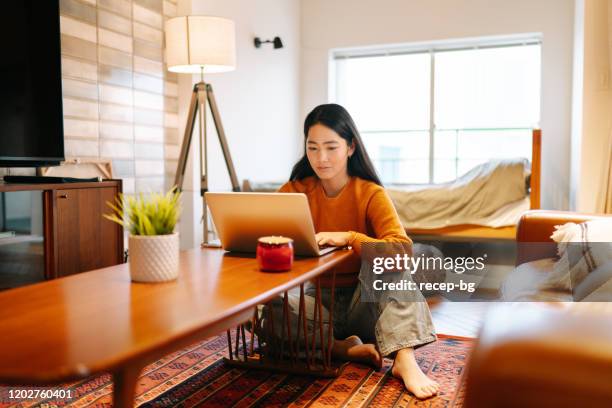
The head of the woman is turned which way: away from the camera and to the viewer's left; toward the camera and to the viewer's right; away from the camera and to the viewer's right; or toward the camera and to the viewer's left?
toward the camera and to the viewer's left

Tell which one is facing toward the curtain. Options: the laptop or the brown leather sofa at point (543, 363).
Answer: the laptop

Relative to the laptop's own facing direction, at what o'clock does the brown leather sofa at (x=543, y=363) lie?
The brown leather sofa is roughly at 4 o'clock from the laptop.

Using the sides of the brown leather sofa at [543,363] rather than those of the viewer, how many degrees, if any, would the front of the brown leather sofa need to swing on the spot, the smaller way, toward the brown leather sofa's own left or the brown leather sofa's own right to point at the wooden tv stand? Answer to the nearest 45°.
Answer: approximately 45° to the brown leather sofa's own right

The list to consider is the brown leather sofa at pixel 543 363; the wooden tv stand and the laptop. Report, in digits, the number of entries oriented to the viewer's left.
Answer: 1

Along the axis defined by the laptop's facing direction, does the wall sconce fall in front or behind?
in front

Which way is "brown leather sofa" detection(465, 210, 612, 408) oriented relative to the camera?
to the viewer's left

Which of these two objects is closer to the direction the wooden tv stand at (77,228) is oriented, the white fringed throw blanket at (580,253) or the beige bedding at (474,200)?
the white fringed throw blanket

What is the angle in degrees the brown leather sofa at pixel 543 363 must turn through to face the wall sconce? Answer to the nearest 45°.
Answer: approximately 45° to its right

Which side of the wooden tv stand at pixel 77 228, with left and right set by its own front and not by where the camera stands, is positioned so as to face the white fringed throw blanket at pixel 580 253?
front

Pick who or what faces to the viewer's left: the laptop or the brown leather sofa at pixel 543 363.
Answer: the brown leather sofa

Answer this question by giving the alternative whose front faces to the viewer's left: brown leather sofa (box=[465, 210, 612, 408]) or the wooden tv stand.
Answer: the brown leather sofa

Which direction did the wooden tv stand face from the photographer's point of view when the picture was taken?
facing the viewer and to the right of the viewer

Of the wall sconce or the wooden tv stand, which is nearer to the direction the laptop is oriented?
the wall sconce

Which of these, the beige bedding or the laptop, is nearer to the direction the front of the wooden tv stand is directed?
the laptop

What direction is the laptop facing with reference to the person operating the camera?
facing away from the viewer and to the right of the viewer
